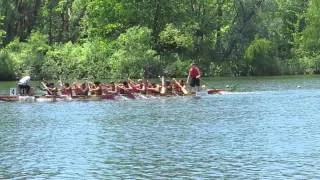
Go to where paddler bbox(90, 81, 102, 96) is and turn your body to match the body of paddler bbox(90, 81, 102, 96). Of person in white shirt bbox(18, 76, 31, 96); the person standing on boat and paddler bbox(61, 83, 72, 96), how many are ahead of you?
2

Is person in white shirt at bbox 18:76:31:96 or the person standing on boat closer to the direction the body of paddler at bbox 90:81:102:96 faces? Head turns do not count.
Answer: the person in white shirt

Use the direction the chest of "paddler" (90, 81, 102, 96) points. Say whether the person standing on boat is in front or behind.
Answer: behind

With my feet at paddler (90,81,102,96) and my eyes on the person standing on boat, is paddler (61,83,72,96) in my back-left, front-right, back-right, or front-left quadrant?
back-left

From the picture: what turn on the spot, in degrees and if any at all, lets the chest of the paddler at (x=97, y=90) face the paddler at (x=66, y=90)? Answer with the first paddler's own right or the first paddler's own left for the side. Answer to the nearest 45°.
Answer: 0° — they already face them

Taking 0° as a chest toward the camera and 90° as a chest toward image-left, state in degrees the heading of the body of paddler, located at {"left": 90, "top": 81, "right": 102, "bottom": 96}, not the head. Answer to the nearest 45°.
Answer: approximately 90°

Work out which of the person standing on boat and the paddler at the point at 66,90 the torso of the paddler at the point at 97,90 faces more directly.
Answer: the paddler

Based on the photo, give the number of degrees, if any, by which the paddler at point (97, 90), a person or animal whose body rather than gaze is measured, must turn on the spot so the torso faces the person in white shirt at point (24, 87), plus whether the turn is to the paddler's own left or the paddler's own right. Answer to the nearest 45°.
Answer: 0° — they already face them

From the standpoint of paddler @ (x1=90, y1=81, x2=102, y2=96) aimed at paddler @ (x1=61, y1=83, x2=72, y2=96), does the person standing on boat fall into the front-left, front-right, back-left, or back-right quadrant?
back-right
